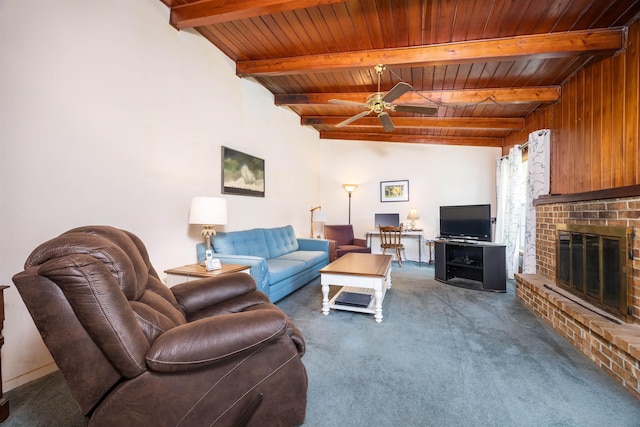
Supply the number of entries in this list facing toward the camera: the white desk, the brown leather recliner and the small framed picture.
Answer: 2

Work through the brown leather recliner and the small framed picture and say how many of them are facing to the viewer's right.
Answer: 1

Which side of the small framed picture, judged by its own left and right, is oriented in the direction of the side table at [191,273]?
front

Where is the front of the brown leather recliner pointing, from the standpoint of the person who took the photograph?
facing to the right of the viewer

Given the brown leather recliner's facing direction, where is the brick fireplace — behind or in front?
in front

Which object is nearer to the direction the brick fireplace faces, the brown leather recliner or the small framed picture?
the brown leather recliner

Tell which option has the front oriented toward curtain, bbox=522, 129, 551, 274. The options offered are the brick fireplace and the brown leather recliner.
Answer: the brown leather recliner

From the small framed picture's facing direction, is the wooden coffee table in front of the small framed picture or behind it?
in front

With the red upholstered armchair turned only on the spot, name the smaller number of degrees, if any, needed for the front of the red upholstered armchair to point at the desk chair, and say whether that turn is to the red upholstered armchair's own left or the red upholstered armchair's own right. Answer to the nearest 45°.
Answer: approximately 45° to the red upholstered armchair's own left

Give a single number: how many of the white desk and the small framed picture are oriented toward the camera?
2

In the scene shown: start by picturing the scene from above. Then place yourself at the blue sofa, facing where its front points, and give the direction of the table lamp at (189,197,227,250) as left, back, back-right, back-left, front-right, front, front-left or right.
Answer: right

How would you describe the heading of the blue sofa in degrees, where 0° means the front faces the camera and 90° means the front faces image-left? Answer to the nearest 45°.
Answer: approximately 315°

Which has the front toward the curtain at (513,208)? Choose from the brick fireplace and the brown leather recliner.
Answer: the brown leather recliner

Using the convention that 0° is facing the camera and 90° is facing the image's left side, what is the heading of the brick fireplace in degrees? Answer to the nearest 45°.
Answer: approximately 45°
